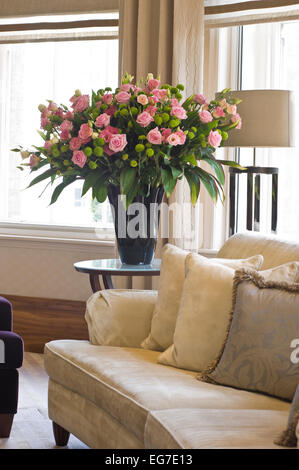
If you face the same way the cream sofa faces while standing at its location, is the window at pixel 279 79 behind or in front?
behind

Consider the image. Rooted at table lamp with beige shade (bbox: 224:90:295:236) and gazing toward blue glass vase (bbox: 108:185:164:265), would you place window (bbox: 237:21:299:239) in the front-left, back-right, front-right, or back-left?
back-right

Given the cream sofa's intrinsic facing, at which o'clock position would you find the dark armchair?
The dark armchair is roughly at 3 o'clock from the cream sofa.

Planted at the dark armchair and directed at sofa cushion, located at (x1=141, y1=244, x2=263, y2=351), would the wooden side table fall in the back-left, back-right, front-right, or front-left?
front-left

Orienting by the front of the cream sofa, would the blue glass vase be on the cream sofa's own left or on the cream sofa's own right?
on the cream sofa's own right

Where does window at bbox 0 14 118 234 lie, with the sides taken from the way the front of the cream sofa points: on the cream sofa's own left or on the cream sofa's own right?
on the cream sofa's own right

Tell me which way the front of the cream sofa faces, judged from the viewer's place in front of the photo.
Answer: facing the viewer and to the left of the viewer

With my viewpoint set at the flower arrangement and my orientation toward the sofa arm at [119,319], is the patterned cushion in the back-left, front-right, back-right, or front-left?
front-left

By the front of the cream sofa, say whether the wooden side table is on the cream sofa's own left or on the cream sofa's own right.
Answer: on the cream sofa's own right
